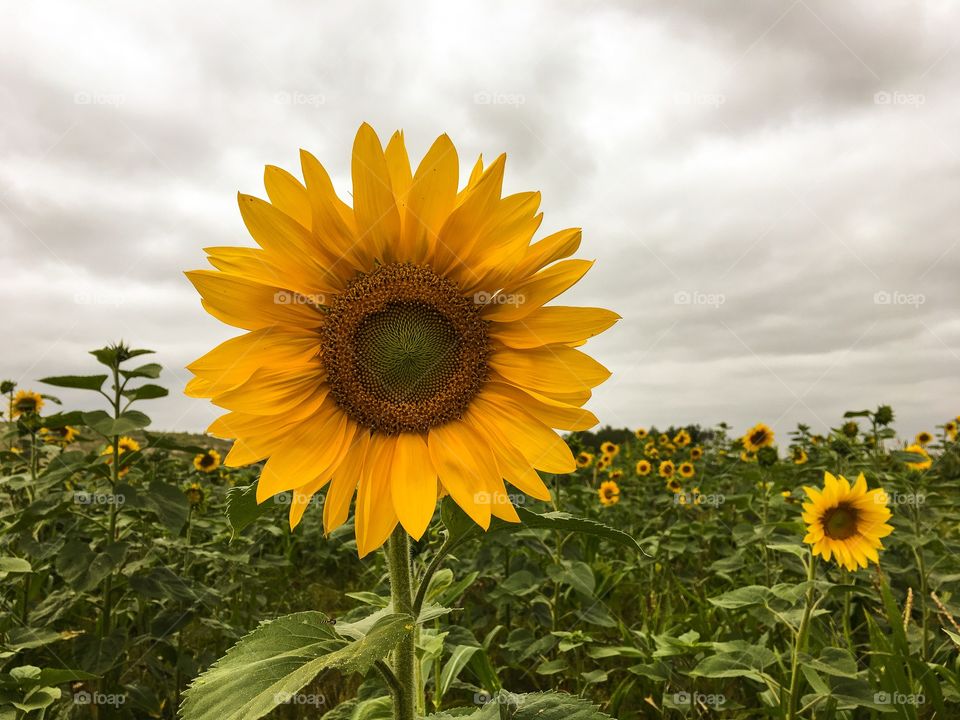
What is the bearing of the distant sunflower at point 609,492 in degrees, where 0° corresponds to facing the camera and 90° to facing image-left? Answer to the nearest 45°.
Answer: approximately 0°

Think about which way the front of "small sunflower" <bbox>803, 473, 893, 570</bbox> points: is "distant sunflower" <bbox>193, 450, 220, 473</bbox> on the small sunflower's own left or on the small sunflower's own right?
on the small sunflower's own right

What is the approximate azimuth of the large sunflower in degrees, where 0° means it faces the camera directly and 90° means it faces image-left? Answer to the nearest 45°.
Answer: approximately 0°

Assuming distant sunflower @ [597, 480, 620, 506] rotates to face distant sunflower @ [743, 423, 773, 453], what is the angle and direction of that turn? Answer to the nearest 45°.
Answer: approximately 90° to its left

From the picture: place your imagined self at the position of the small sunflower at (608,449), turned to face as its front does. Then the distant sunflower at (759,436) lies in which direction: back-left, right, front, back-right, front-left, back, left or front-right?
front-left

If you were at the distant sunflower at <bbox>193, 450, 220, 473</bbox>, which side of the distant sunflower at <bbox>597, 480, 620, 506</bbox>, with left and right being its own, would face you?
right

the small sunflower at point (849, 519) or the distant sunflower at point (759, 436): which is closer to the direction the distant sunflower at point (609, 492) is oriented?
the small sunflower
